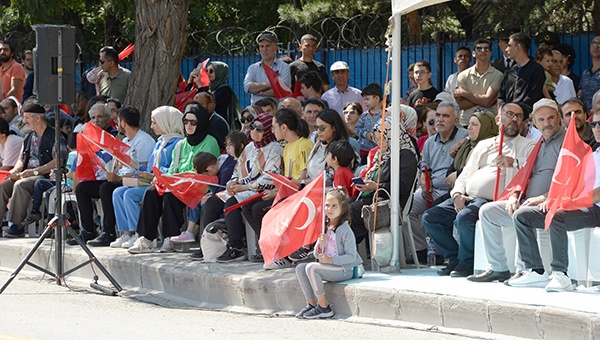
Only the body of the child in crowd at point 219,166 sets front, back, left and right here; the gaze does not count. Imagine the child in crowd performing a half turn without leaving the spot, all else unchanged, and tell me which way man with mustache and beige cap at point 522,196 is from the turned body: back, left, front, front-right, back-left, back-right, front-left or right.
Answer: front-right

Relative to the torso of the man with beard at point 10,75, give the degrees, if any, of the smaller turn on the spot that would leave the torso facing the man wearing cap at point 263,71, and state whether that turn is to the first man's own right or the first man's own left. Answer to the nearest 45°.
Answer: approximately 90° to the first man's own left

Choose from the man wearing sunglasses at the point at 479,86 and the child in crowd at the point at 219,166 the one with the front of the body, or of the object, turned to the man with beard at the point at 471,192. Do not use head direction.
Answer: the man wearing sunglasses

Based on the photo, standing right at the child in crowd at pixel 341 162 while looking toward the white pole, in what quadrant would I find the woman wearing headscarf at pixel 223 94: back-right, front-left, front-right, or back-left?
back-left

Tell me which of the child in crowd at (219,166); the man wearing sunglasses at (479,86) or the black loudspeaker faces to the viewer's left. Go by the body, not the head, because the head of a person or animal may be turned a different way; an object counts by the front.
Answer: the child in crowd

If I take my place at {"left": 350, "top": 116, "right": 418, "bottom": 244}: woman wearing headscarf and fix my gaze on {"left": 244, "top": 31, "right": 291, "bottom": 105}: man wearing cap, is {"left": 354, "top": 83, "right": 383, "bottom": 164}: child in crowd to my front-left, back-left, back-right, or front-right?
front-right

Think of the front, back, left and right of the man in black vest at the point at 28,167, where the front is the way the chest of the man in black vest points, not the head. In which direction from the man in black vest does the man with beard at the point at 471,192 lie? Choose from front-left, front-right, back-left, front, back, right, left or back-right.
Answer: left

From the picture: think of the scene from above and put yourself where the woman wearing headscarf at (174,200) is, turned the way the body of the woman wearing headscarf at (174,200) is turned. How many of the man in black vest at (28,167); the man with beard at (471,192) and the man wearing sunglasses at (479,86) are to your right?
1

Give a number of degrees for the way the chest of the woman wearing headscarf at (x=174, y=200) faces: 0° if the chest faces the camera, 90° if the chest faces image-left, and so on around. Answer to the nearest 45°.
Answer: approximately 45°

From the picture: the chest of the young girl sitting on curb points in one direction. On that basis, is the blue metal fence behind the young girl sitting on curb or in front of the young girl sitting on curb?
behind

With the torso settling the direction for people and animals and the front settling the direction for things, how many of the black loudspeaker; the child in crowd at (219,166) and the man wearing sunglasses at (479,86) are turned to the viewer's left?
1

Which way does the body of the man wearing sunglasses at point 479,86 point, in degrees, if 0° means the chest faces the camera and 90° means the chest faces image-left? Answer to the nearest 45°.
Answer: approximately 0°

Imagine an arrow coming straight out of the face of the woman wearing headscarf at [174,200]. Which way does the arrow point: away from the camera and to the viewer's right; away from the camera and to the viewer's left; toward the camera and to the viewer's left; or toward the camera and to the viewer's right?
toward the camera and to the viewer's left
